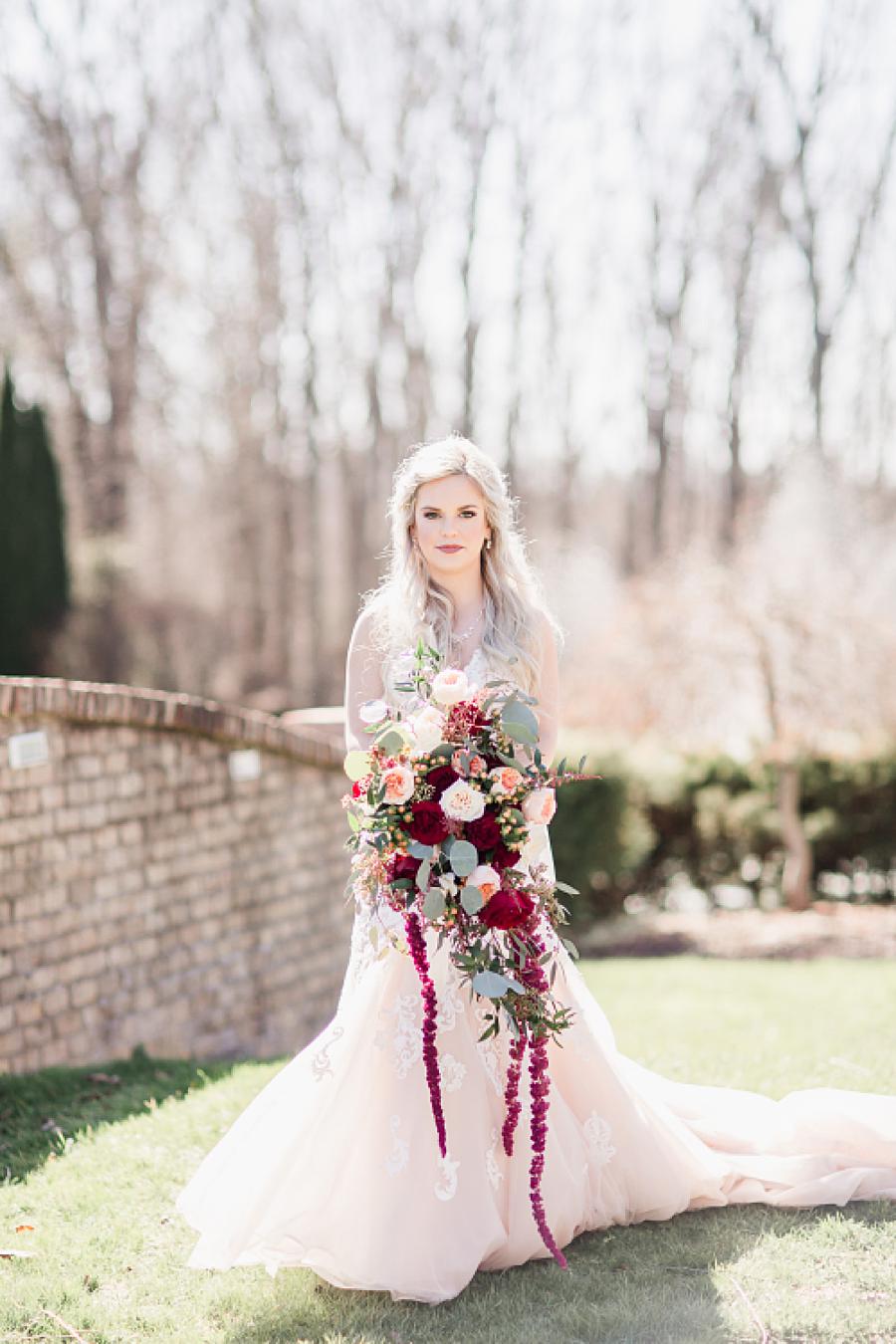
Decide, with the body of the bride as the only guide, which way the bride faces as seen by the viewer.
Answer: toward the camera

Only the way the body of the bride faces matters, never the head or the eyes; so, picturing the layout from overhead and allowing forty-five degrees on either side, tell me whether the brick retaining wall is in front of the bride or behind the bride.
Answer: behind

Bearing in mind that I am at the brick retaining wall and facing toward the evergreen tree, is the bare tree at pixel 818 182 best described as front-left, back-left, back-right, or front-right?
front-right

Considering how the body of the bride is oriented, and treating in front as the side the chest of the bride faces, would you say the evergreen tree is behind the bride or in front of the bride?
behind

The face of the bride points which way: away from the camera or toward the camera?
toward the camera

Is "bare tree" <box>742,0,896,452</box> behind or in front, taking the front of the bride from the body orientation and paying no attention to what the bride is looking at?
behind
